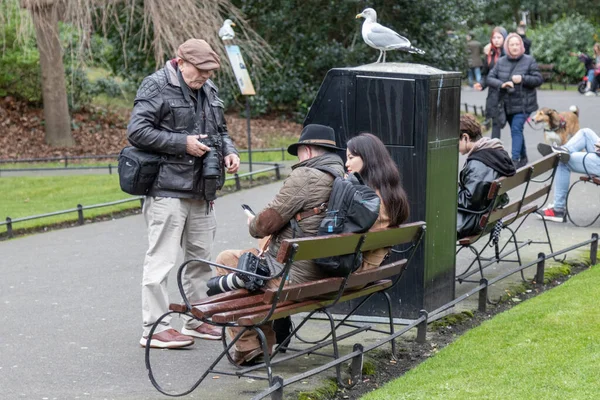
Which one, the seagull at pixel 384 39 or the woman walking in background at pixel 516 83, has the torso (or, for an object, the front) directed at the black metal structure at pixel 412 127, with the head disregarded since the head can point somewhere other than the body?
the woman walking in background

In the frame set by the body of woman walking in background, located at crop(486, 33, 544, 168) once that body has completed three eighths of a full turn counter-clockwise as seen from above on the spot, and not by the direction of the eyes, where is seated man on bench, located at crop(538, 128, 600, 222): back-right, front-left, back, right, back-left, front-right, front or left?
back-right

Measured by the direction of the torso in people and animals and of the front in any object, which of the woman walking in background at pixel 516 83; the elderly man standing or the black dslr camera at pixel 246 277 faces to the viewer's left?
the black dslr camera

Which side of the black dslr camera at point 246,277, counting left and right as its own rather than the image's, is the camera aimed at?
left

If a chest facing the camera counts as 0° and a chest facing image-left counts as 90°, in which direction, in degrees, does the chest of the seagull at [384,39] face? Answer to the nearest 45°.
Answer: approximately 90°

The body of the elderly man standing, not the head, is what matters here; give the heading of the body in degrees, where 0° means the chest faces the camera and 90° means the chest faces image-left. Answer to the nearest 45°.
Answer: approximately 315°

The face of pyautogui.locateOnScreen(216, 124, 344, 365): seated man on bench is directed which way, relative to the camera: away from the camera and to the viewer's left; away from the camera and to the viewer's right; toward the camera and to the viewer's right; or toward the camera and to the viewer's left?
away from the camera and to the viewer's left

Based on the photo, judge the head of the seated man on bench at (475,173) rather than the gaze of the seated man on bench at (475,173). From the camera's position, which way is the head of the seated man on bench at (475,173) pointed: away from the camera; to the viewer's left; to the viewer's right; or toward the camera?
to the viewer's left

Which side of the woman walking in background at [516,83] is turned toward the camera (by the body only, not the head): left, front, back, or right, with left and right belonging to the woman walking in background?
front

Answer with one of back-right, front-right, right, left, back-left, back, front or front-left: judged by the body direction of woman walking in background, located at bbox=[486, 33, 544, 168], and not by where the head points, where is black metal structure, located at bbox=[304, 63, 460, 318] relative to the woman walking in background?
front

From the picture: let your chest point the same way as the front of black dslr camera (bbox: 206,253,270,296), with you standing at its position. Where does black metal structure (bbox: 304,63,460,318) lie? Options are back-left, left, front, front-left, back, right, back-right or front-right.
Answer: back-right

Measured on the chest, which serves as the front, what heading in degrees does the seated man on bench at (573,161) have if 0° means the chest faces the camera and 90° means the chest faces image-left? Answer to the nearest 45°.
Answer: approximately 90°

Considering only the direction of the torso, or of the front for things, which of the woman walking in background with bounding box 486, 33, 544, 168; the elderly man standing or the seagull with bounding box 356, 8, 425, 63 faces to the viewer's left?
the seagull
